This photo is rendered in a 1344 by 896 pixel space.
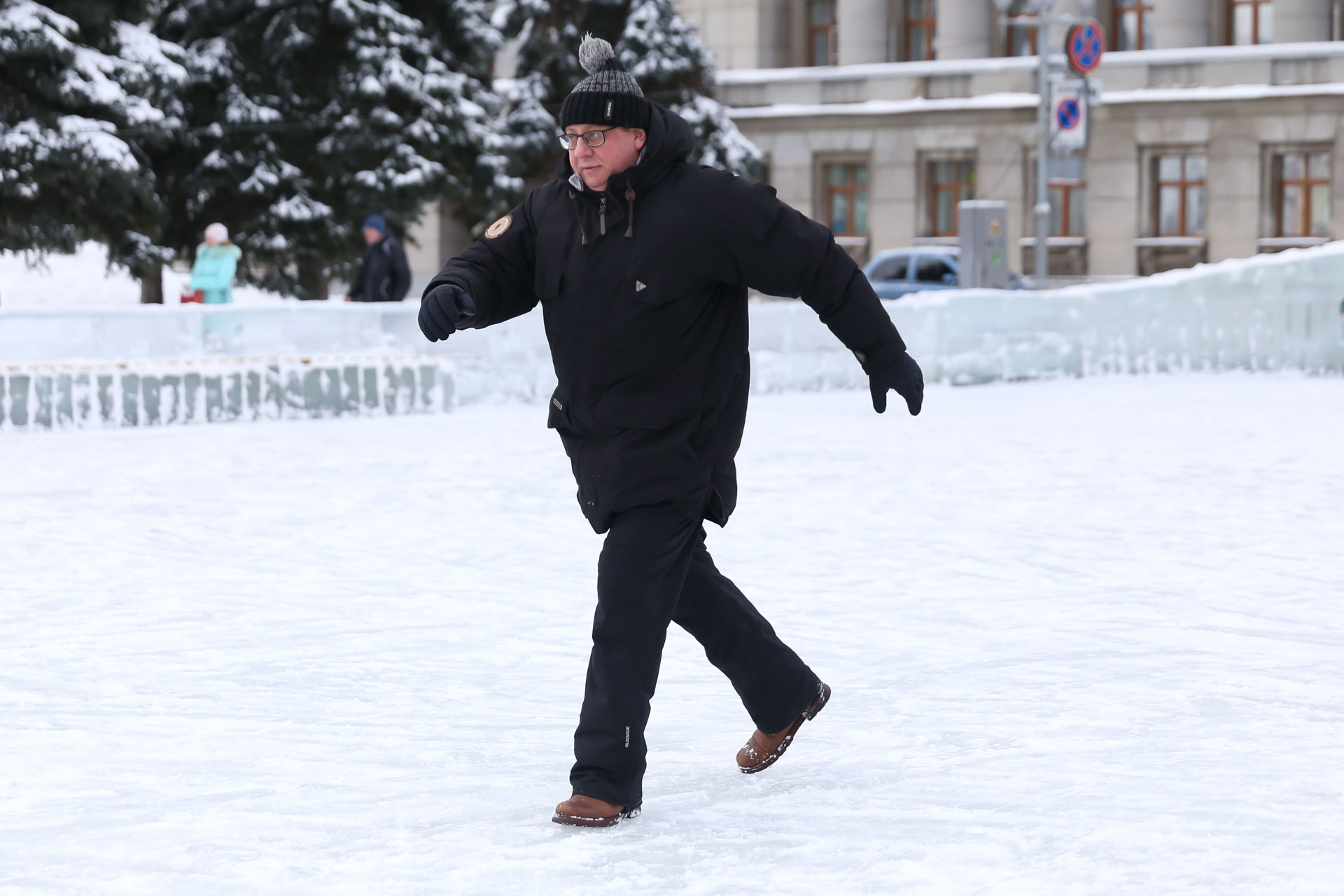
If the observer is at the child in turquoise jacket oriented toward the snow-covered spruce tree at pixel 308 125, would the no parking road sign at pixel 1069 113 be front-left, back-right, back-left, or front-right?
front-right

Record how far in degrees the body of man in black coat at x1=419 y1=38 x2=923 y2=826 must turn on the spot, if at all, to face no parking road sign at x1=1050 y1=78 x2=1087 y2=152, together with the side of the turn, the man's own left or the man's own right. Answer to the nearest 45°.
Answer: approximately 135° to the man's own right

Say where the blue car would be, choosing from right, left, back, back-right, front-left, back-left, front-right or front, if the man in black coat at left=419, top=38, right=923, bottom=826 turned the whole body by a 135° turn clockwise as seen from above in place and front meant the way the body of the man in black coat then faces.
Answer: front

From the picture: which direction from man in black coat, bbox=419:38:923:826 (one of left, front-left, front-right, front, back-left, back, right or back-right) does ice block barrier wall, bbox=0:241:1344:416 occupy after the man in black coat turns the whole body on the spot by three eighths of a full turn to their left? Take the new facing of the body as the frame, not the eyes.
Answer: left
